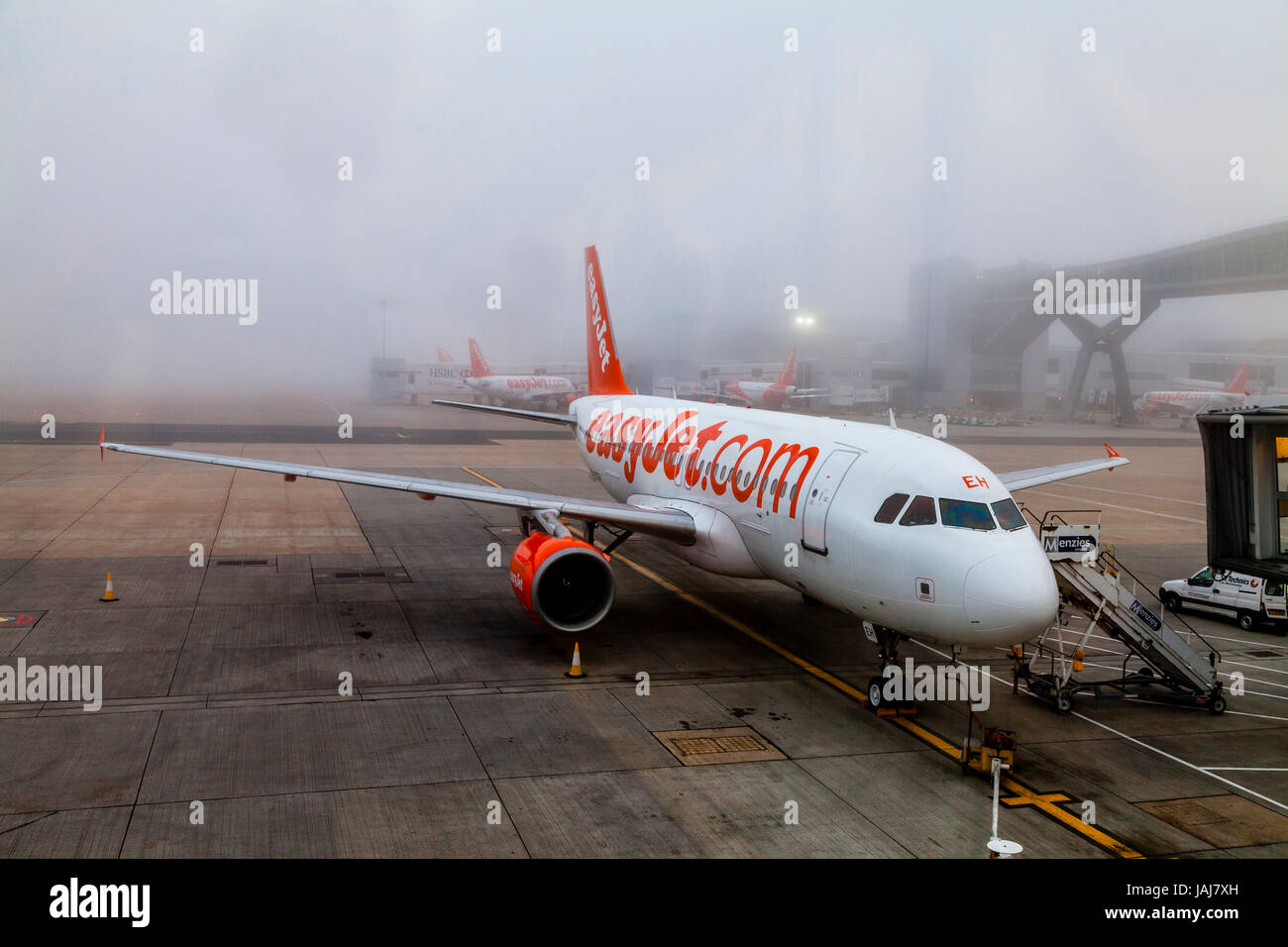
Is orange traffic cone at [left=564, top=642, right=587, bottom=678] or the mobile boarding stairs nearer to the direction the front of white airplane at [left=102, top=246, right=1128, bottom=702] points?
the mobile boarding stairs

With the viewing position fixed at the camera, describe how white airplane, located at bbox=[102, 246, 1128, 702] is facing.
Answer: facing the viewer and to the right of the viewer

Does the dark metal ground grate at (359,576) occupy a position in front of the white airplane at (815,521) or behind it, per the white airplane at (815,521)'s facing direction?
behind

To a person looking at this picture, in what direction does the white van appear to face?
facing away from the viewer and to the left of the viewer

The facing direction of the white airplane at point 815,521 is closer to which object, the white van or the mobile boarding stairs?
the mobile boarding stairs

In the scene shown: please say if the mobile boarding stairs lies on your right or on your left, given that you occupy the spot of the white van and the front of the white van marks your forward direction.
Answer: on your left

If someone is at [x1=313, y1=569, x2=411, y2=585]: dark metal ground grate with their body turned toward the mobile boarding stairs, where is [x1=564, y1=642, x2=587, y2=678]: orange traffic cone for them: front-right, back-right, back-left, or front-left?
front-right
